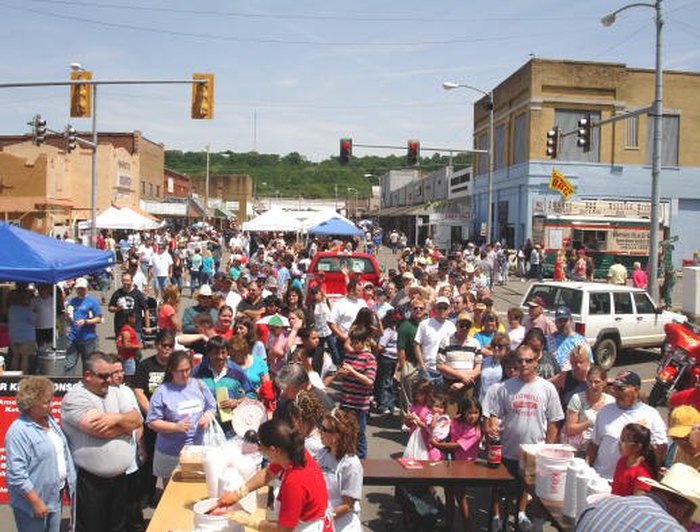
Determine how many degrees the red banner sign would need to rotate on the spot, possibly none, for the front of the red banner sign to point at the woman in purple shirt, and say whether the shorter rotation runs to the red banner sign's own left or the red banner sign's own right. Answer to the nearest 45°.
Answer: approximately 45° to the red banner sign's own left

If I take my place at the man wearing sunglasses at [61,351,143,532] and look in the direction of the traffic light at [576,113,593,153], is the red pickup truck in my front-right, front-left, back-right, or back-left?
front-left

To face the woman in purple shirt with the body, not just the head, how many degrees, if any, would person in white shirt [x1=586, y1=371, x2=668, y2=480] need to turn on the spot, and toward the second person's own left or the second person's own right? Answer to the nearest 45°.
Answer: approximately 45° to the second person's own right

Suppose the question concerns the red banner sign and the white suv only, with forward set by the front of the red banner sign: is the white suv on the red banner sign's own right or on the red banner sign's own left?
on the red banner sign's own left

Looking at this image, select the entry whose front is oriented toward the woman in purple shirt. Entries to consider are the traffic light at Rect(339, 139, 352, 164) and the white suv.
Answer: the traffic light

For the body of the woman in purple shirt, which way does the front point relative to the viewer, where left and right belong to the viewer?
facing the viewer and to the right of the viewer

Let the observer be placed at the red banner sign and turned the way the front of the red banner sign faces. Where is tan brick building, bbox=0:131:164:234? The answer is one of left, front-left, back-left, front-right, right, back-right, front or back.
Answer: back

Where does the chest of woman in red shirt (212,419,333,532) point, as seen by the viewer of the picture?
to the viewer's left

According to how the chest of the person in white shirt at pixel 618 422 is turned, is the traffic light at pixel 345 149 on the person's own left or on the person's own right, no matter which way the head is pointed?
on the person's own right

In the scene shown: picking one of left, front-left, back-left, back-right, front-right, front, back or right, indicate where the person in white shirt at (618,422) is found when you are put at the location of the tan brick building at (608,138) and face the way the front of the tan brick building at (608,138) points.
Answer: front-left

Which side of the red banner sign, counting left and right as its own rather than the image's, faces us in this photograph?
front

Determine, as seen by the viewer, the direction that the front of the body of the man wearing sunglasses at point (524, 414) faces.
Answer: toward the camera

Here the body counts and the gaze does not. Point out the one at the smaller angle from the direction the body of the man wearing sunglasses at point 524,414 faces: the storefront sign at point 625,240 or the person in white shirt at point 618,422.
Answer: the person in white shirt

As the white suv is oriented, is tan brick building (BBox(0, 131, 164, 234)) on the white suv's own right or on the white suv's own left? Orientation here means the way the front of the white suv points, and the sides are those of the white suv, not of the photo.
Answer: on the white suv's own left
